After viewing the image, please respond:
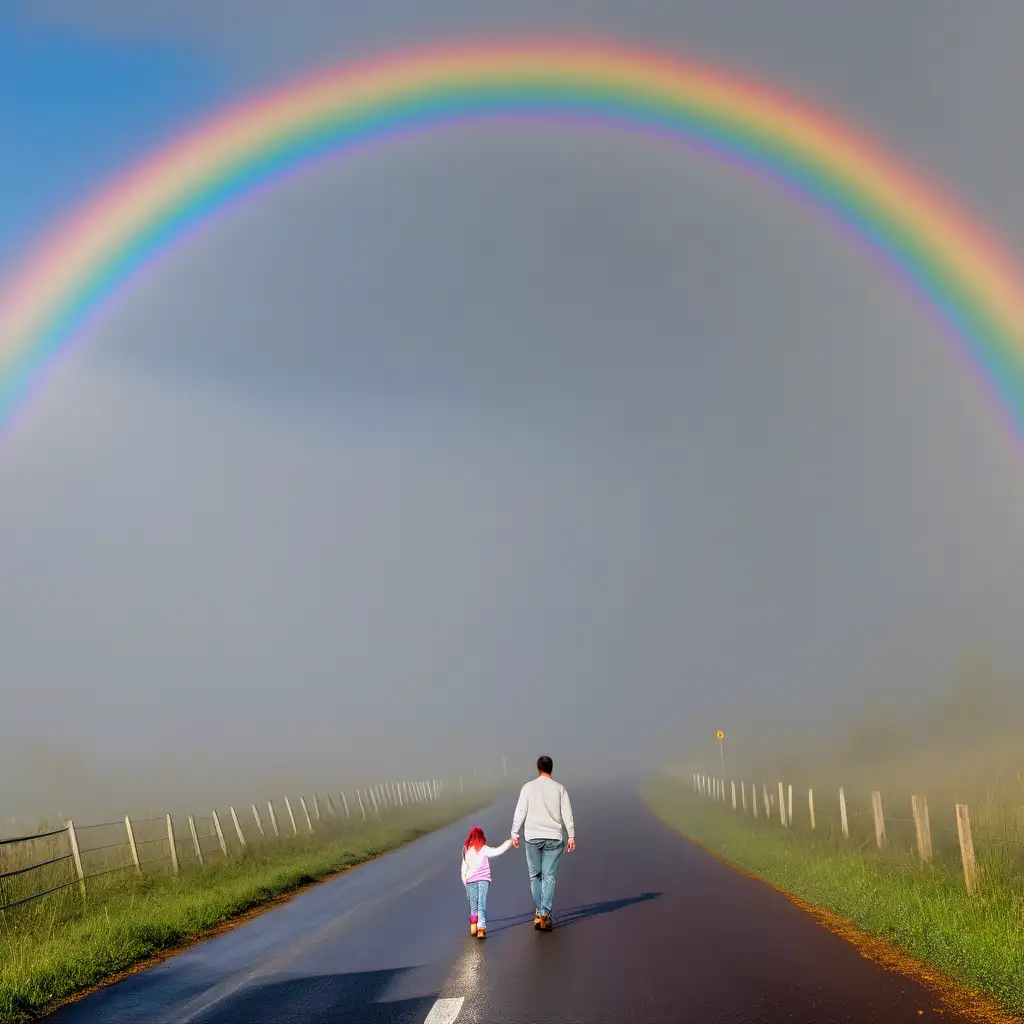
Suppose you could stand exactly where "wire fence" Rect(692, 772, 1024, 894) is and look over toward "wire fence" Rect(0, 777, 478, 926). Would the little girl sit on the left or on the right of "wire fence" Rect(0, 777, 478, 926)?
left

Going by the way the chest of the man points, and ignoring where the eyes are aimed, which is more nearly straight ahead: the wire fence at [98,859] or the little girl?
the wire fence

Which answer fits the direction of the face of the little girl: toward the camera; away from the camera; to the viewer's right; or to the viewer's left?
away from the camera

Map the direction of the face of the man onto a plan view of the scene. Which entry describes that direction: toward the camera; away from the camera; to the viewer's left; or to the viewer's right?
away from the camera

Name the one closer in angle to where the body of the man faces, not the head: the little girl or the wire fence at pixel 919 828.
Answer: the wire fence

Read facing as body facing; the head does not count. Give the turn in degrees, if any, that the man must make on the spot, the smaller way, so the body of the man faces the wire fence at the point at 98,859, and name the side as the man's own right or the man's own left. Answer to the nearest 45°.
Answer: approximately 45° to the man's own left

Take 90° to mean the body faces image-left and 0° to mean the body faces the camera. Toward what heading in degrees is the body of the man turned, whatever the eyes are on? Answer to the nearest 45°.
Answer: approximately 180°

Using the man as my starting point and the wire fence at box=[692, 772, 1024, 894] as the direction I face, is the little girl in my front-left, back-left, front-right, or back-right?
back-left

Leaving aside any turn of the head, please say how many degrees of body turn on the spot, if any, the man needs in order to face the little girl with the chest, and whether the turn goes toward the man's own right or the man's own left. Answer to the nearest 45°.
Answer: approximately 135° to the man's own left
